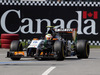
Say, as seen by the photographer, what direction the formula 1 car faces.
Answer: facing the viewer and to the left of the viewer
